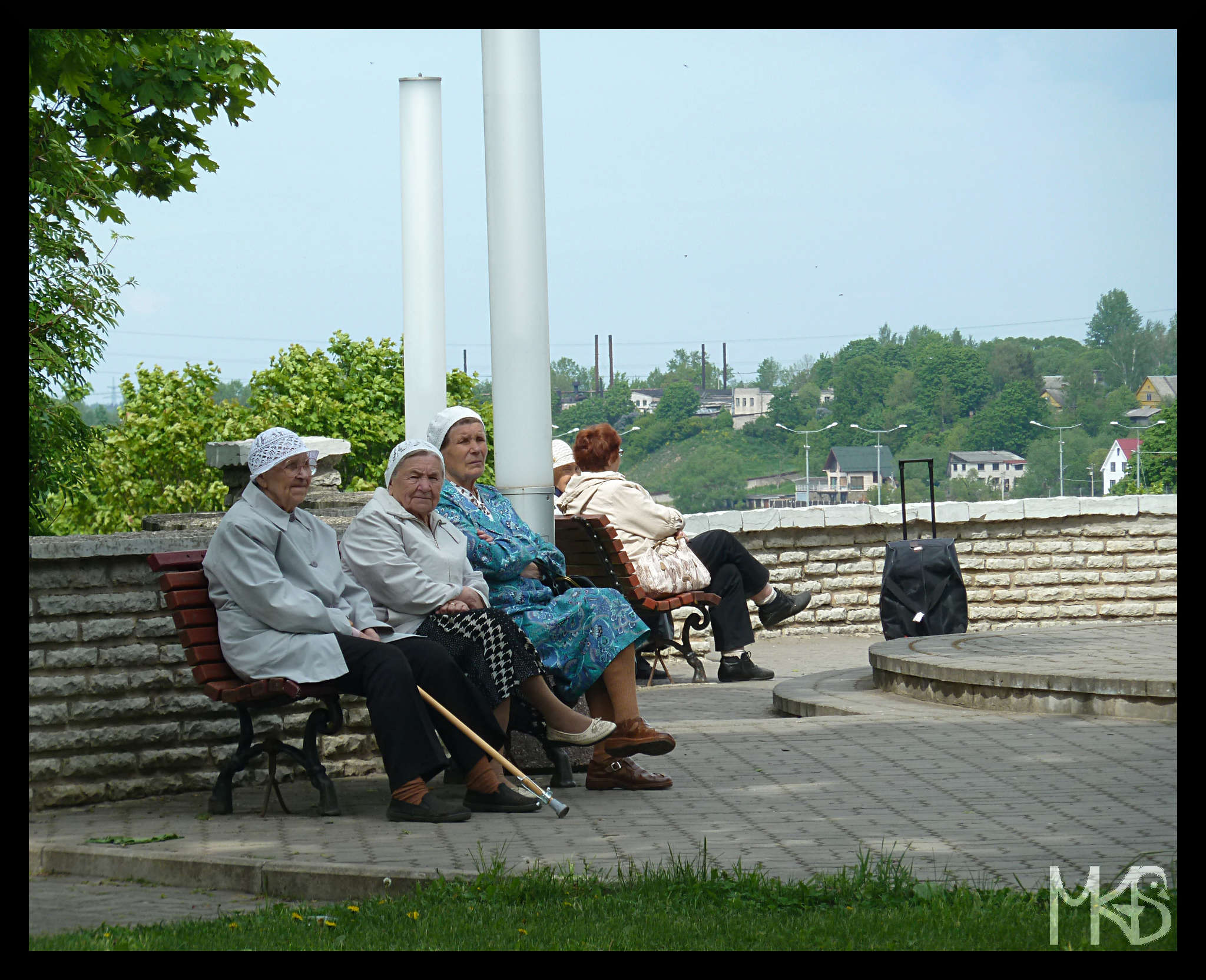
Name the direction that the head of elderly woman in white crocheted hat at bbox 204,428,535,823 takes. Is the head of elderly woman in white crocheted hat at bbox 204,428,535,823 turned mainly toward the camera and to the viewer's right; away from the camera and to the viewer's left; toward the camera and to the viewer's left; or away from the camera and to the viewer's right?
toward the camera and to the viewer's right

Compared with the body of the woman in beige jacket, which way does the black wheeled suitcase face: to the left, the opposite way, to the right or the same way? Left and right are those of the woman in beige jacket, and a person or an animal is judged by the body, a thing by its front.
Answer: to the right

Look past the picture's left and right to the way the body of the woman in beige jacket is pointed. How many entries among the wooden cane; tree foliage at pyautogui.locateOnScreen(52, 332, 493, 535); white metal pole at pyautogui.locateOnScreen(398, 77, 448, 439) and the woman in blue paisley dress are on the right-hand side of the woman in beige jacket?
2

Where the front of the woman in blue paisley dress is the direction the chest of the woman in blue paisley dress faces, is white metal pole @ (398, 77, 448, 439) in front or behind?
behind

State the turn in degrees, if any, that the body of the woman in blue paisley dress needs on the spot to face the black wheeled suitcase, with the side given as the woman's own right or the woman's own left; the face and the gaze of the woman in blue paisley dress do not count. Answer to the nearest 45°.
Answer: approximately 90° to the woman's own left

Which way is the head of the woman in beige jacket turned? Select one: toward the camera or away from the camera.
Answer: away from the camera

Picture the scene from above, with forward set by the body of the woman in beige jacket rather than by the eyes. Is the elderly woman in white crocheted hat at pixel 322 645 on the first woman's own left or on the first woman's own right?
on the first woman's own right

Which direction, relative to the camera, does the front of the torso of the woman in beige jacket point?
to the viewer's right

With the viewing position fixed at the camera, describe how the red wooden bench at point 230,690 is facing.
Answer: facing to the right of the viewer

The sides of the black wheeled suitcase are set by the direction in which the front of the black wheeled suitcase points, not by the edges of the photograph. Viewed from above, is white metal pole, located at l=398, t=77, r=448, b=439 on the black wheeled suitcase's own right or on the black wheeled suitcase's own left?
on the black wheeled suitcase's own right
